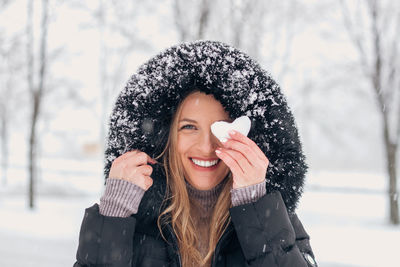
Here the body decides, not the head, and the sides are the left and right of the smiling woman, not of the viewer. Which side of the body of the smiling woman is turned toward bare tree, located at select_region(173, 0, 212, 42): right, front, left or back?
back

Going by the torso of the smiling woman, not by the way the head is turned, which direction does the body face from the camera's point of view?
toward the camera

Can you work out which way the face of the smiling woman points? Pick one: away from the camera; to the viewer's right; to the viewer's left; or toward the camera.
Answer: toward the camera
